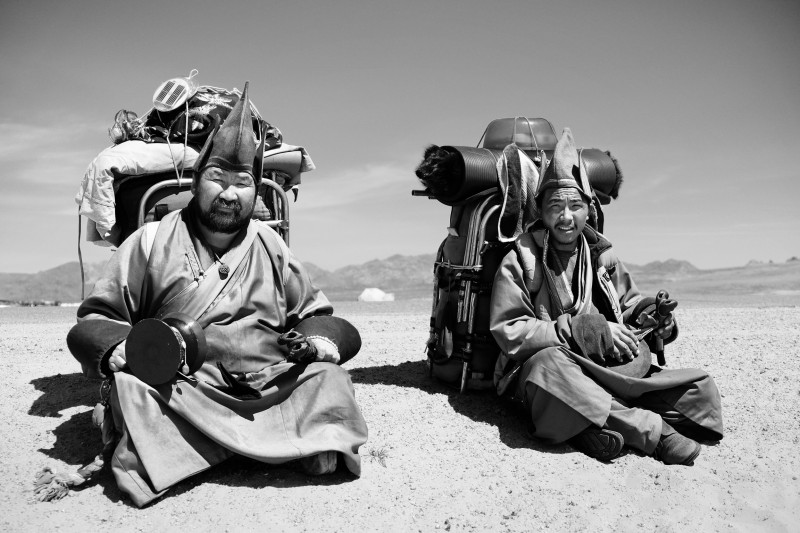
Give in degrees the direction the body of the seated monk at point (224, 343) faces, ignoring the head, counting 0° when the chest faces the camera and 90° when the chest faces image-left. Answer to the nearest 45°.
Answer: approximately 0°

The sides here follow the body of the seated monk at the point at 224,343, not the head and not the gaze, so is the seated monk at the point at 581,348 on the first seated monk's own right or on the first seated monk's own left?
on the first seated monk's own left

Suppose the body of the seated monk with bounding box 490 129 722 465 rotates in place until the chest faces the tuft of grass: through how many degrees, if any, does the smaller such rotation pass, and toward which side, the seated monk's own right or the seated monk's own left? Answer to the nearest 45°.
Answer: approximately 90° to the seated monk's own right

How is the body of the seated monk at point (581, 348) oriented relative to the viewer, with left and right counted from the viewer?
facing the viewer and to the right of the viewer

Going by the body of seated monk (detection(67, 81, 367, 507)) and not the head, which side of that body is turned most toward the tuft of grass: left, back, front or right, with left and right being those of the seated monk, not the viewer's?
left
